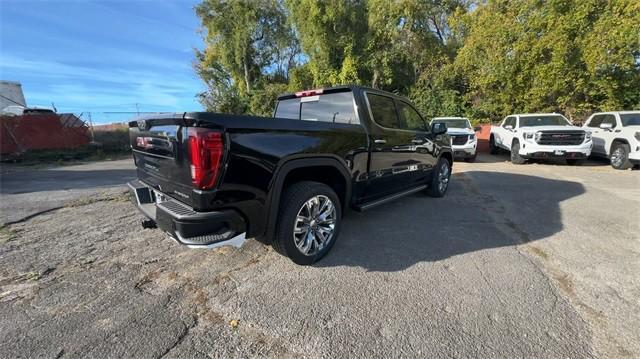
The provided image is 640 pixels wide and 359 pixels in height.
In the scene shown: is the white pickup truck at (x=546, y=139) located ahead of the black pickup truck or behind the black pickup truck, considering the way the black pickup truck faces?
ahead

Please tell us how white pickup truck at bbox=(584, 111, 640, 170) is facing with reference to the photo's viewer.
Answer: facing the viewer and to the right of the viewer

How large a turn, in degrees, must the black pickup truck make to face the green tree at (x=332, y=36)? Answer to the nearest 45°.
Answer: approximately 45° to its left

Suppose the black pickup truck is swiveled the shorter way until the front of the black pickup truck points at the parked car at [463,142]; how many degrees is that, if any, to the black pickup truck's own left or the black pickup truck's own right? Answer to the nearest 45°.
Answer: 0° — it already faces it

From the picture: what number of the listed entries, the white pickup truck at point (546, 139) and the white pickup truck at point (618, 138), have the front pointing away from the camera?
0

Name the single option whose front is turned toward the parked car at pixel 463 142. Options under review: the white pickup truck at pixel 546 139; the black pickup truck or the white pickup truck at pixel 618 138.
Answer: the black pickup truck

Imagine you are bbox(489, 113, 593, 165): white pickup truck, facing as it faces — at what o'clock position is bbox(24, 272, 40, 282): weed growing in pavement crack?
The weed growing in pavement crack is roughly at 2 o'clock from the white pickup truck.

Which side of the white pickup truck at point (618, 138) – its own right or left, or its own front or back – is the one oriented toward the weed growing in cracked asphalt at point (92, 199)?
right

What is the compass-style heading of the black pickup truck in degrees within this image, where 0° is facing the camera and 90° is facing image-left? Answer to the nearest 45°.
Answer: approximately 225°

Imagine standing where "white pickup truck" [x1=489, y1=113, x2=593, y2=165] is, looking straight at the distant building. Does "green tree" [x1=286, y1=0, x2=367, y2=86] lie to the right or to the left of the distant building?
right

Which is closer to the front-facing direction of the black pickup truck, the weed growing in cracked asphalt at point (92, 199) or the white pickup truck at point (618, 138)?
the white pickup truck

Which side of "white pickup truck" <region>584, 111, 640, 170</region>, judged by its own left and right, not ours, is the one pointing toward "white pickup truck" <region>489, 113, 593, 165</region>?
right
